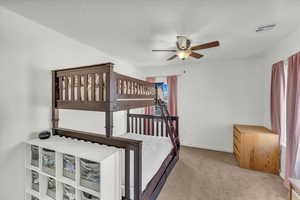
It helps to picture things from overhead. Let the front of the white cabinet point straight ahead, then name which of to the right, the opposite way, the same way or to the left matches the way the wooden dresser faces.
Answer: to the right

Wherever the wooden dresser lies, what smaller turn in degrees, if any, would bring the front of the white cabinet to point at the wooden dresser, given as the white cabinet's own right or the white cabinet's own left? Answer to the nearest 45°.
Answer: approximately 135° to the white cabinet's own left

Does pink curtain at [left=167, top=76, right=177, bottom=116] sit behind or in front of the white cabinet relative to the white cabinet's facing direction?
behind

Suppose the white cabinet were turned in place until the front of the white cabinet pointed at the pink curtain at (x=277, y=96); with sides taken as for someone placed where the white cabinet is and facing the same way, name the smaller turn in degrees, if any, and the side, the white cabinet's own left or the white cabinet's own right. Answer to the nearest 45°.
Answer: approximately 135° to the white cabinet's own left

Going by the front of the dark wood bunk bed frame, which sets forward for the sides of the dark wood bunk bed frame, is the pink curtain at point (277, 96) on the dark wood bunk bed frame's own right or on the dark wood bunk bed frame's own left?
on the dark wood bunk bed frame's own left

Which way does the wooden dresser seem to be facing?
to the viewer's left

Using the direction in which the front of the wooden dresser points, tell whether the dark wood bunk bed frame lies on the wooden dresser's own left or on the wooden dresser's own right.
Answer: on the wooden dresser's own left

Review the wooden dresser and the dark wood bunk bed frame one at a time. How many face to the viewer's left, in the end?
1

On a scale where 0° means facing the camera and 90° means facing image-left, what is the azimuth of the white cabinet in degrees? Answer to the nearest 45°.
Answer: approximately 45°
